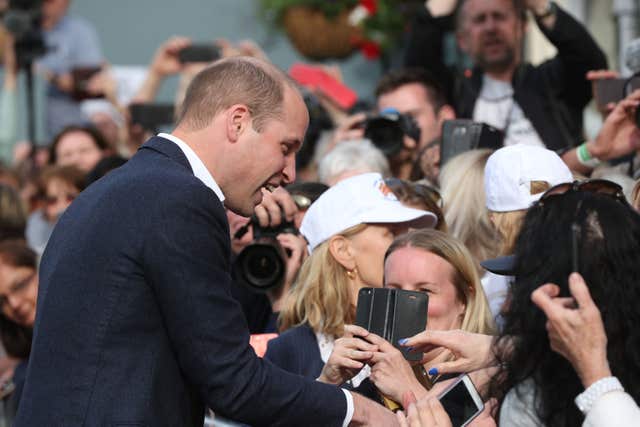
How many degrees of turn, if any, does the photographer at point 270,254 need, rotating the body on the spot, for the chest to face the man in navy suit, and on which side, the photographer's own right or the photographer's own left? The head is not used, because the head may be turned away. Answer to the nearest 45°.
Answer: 0° — they already face them

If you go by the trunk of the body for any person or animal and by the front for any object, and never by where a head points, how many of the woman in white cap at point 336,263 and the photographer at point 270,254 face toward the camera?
1

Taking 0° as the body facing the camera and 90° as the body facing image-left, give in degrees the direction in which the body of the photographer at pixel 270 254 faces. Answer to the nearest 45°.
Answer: approximately 0°

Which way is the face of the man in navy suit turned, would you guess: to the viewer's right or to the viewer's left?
to the viewer's right

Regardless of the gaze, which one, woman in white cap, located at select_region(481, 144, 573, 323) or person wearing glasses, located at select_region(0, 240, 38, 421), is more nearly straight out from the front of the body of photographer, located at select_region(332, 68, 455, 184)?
the person wearing glasses

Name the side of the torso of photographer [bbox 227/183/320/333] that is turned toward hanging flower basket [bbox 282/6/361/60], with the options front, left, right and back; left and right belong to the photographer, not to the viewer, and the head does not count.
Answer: back

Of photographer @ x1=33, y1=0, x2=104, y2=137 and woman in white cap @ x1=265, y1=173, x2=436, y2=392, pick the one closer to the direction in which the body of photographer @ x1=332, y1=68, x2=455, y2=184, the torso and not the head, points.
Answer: the woman in white cap

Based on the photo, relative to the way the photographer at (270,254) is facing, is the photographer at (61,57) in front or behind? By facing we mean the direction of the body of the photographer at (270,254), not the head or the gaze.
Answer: behind
